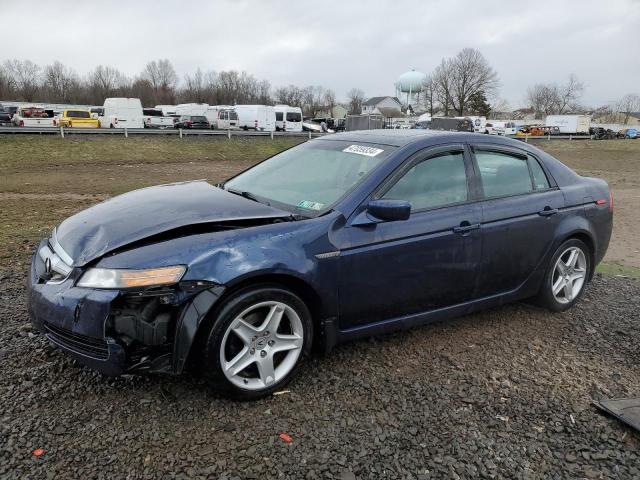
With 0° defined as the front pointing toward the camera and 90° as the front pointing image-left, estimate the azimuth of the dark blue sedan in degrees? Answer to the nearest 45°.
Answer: approximately 45°

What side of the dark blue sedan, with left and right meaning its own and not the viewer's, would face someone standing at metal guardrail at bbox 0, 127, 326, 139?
right

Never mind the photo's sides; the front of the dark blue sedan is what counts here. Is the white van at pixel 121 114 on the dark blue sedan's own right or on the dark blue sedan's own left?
on the dark blue sedan's own right

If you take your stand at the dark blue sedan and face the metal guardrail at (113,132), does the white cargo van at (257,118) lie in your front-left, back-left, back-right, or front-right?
front-right

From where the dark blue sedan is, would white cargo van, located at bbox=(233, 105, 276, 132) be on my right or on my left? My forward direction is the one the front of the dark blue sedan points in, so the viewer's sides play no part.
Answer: on my right

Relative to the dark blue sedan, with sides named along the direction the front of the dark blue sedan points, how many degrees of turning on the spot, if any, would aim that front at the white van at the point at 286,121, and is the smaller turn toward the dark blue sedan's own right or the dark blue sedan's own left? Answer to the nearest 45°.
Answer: approximately 135° to the dark blue sedan's own right

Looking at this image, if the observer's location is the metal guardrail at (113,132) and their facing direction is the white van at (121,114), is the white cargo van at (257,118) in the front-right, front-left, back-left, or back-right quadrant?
front-right
